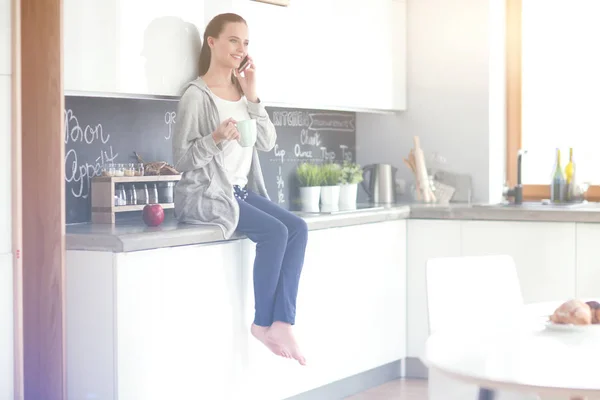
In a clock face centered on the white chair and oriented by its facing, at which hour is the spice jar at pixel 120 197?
The spice jar is roughly at 5 o'clock from the white chair.

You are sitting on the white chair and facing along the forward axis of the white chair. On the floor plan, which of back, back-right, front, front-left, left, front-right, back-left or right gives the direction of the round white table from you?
front-right

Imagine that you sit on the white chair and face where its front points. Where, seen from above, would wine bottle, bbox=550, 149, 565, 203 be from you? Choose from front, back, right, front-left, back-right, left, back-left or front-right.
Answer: back-left

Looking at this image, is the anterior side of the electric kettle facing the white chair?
no

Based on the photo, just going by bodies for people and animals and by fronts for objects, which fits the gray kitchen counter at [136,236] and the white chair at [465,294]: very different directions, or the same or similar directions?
same or similar directions

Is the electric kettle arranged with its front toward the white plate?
no

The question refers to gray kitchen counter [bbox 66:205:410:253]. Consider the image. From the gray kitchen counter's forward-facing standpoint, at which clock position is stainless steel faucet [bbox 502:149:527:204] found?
The stainless steel faucet is roughly at 9 o'clock from the gray kitchen counter.

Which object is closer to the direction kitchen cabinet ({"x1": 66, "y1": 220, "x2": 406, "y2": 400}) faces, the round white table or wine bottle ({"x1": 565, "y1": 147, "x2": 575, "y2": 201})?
the round white table

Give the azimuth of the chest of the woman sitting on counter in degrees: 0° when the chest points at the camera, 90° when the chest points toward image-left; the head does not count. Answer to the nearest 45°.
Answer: approximately 315°

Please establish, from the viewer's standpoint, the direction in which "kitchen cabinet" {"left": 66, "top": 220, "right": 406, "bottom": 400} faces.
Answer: facing the viewer and to the right of the viewer

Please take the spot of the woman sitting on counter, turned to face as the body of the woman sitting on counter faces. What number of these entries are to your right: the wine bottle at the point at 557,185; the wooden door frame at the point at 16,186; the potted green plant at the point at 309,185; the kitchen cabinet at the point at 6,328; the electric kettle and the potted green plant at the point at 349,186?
2

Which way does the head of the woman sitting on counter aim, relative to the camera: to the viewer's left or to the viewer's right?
to the viewer's right
